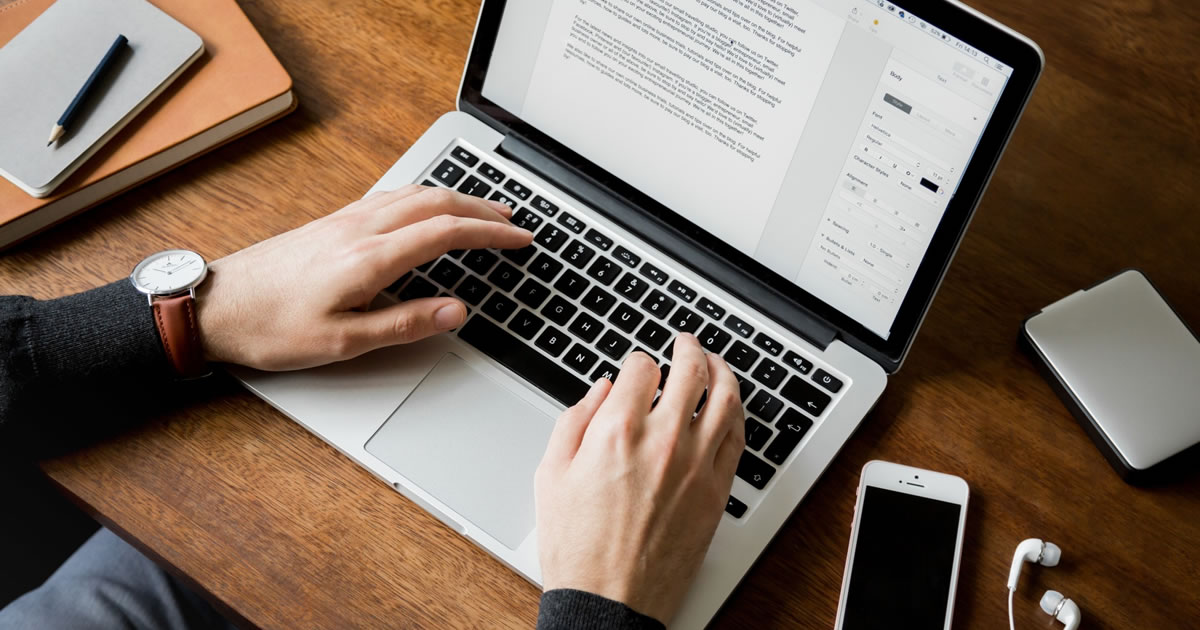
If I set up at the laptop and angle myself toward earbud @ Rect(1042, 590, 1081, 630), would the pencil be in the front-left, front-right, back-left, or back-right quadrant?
back-right

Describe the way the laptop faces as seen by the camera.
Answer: facing the viewer and to the left of the viewer
